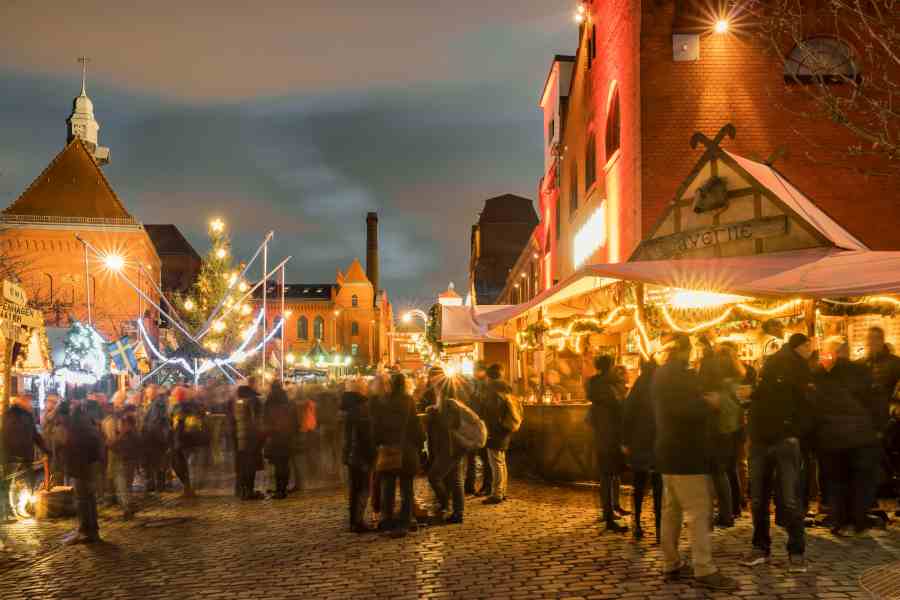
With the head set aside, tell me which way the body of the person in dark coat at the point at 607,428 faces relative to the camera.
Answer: to the viewer's right

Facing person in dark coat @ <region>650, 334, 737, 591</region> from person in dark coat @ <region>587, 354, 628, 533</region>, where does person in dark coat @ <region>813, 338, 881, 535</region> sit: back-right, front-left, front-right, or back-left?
front-left

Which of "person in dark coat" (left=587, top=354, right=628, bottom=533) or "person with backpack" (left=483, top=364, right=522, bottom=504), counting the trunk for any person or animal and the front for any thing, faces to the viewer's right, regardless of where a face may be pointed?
the person in dark coat

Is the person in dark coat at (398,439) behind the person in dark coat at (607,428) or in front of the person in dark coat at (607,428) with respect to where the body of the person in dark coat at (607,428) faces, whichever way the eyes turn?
behind

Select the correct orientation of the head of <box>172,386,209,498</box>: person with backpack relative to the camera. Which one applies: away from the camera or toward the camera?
away from the camera

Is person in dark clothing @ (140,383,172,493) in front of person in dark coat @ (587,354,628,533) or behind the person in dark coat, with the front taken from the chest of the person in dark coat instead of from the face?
behind

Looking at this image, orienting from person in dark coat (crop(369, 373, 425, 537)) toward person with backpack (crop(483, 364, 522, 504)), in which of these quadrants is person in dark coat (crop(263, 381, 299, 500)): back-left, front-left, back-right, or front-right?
front-left
